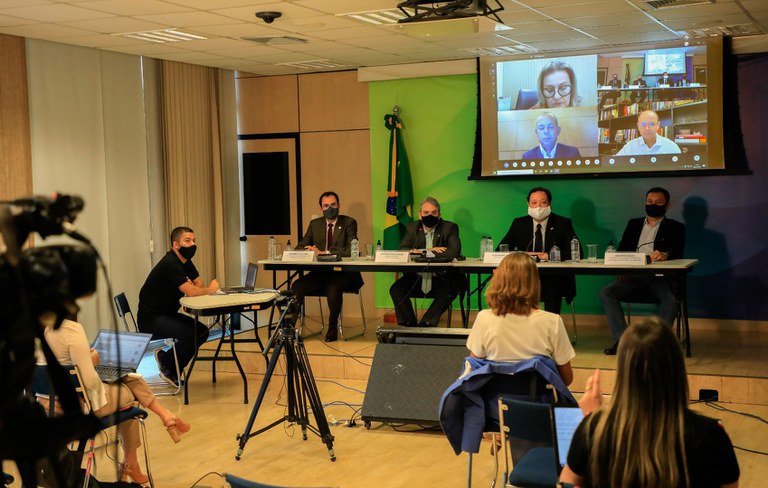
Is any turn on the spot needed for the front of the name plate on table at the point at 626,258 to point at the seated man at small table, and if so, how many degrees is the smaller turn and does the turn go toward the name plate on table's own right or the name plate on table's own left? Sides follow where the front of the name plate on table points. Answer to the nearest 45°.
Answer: approximately 90° to the name plate on table's own right

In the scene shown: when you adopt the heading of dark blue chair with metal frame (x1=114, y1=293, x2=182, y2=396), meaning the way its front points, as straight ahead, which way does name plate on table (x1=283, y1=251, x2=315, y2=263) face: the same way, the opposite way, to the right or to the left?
to the right

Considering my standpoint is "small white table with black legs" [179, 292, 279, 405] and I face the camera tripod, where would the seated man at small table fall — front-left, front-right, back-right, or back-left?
back-right

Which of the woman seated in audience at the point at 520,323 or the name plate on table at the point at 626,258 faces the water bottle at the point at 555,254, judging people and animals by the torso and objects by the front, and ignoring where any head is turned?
the woman seated in audience

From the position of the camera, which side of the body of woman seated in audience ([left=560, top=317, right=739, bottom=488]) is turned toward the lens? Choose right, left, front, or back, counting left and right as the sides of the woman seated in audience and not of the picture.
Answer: back

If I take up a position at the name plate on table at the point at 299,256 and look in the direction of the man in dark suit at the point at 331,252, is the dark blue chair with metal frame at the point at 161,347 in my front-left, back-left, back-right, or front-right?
back-left

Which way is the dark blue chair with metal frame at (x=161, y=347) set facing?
to the viewer's right

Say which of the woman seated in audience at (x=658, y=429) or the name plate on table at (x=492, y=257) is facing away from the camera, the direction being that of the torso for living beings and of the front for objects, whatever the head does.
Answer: the woman seated in audience
